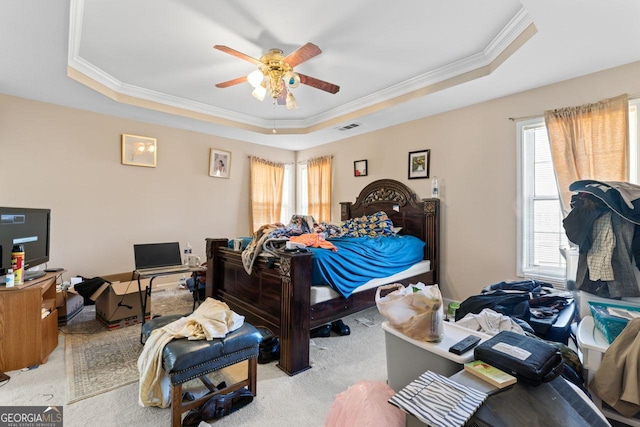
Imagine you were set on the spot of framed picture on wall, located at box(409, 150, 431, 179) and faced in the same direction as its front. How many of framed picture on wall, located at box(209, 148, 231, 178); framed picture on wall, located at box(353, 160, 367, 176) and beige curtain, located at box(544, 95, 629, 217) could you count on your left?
1

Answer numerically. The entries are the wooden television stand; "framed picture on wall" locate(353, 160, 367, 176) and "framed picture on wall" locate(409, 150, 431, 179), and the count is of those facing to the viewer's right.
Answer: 1

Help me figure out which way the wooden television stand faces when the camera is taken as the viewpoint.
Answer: facing to the right of the viewer

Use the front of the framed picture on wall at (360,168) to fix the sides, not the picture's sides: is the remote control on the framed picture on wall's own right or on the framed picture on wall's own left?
on the framed picture on wall's own left

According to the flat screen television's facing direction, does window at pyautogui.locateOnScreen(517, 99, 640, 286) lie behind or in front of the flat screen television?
in front

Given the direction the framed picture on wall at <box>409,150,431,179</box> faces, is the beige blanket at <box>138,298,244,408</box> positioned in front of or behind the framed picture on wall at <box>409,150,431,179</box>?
in front

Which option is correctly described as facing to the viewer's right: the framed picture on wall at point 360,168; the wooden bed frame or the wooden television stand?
the wooden television stand

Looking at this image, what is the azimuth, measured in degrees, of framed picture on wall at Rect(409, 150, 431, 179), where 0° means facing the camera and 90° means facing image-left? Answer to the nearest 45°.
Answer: approximately 45°

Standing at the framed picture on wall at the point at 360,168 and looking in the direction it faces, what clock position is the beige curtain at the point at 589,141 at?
The beige curtain is roughly at 9 o'clock from the framed picture on wall.

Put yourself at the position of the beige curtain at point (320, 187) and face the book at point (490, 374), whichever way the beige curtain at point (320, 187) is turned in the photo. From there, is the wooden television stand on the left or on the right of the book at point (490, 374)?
right

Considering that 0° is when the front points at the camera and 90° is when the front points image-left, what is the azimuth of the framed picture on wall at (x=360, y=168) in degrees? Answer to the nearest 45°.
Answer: approximately 45°

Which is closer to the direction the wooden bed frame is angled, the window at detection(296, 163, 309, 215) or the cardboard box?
the cardboard box

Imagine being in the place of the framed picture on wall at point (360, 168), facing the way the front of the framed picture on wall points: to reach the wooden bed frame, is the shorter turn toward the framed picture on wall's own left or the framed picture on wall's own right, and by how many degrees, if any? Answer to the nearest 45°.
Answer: approximately 45° to the framed picture on wall's own left

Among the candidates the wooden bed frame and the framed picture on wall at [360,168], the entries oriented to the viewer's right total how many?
0

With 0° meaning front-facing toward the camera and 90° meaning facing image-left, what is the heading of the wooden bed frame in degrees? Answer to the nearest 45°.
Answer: approximately 45°
